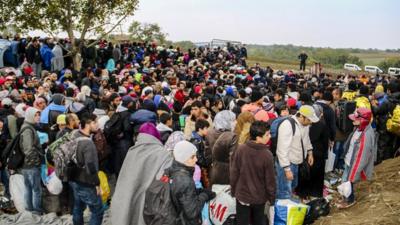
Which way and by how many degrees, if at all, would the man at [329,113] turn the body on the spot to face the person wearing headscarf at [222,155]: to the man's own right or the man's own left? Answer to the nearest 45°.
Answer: approximately 135° to the man's own left

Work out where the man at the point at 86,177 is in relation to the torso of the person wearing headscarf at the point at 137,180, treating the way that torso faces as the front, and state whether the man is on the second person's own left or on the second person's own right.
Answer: on the second person's own left

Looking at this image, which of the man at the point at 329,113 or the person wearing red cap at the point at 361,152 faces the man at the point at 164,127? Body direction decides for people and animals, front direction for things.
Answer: the person wearing red cap

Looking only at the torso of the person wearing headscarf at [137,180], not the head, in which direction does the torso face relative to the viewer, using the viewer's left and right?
facing away from the viewer and to the right of the viewer

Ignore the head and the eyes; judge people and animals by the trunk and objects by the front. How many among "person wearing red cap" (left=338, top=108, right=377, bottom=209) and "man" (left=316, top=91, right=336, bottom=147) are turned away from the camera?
1

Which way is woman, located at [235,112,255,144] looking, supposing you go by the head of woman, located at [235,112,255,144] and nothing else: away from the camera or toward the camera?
away from the camera

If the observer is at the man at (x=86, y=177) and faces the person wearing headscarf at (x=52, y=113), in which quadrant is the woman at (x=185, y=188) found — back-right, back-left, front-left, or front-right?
back-right

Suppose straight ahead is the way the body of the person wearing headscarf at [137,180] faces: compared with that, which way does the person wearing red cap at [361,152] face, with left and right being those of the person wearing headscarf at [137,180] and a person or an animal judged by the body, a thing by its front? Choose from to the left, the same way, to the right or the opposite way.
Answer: to the left

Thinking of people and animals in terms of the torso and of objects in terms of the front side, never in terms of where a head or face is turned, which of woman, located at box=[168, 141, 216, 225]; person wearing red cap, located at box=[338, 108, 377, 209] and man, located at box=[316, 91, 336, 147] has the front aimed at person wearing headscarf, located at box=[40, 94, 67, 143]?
person wearing red cap, located at box=[338, 108, 377, 209]

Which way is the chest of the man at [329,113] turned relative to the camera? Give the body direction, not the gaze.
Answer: away from the camera
